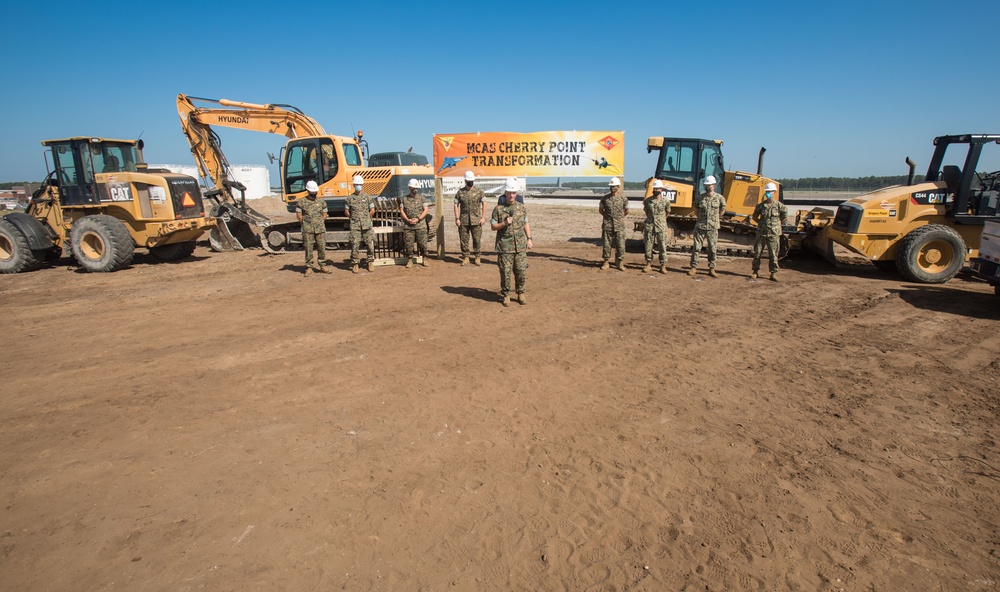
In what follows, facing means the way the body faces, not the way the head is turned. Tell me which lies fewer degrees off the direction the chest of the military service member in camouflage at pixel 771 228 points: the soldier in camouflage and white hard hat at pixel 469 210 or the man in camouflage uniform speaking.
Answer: the man in camouflage uniform speaking

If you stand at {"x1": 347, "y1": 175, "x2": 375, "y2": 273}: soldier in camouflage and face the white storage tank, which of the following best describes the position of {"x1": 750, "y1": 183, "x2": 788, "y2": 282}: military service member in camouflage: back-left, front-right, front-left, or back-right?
back-right

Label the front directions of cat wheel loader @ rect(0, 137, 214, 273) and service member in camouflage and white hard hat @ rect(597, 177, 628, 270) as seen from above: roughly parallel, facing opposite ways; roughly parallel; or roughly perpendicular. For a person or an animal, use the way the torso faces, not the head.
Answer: roughly perpendicular

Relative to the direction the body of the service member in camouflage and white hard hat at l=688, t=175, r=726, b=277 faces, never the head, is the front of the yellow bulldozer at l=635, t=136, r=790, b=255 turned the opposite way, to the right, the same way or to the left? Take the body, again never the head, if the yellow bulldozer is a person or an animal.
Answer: to the left

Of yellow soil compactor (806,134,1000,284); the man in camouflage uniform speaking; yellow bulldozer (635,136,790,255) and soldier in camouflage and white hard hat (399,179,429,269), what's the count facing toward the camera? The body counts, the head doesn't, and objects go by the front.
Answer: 2

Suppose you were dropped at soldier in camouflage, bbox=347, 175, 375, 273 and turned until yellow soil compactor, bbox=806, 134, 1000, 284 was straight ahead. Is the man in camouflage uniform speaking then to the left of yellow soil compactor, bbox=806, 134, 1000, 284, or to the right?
right

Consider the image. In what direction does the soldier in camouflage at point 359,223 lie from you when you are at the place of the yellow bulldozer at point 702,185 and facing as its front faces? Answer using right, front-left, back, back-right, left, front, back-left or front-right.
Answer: back-right

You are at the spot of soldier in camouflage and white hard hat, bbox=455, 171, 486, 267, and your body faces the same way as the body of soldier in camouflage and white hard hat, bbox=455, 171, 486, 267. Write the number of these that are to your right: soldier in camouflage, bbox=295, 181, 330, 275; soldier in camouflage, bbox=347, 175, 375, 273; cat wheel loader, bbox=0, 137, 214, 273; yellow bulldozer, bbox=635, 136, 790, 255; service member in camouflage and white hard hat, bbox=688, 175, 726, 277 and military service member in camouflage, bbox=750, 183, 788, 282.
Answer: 3

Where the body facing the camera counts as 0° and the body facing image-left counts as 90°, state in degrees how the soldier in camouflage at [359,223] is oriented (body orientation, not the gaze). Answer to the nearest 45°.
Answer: approximately 0°
